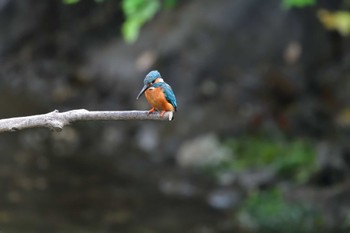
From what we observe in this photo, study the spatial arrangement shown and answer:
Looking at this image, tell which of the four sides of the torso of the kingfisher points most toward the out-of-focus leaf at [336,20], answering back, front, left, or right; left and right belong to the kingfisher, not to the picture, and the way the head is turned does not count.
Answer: back

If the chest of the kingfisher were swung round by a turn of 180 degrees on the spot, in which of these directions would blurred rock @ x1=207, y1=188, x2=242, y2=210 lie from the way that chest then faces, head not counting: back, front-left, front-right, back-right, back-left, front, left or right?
front-left

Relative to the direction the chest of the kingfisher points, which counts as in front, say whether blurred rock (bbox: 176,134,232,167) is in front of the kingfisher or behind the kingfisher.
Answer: behind

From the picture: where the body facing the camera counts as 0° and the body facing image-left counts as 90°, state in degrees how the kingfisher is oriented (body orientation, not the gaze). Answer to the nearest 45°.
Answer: approximately 45°
